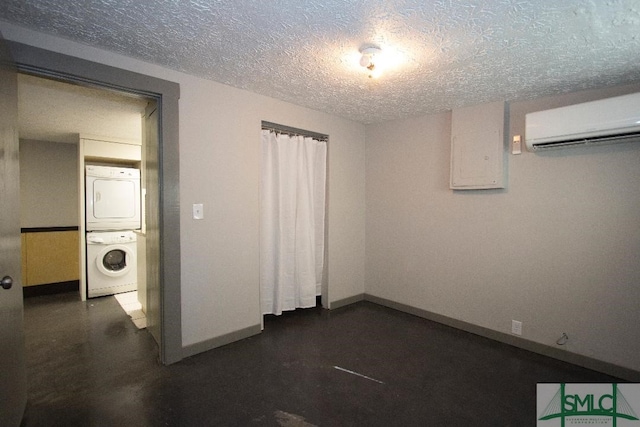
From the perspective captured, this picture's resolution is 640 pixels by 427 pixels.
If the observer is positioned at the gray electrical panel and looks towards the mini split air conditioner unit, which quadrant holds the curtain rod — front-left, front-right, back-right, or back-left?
back-right

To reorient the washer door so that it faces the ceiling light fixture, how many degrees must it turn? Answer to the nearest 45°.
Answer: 0° — it already faces it

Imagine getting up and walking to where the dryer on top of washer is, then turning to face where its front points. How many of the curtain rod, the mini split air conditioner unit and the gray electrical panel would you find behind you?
0

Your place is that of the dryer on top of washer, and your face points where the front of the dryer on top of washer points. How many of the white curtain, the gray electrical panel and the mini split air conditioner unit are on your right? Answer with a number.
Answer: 0

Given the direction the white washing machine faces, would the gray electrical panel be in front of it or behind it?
in front

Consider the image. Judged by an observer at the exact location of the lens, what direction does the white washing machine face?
facing the viewer

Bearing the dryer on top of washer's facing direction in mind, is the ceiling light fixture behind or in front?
in front

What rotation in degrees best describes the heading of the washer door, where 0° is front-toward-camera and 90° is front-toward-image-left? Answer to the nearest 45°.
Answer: approximately 0°

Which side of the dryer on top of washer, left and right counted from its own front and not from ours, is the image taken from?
front

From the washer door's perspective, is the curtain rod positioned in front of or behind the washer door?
in front

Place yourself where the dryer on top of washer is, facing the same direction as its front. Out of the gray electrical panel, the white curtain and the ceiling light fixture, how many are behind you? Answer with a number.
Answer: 0

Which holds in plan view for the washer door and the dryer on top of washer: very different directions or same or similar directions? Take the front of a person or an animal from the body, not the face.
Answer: same or similar directions

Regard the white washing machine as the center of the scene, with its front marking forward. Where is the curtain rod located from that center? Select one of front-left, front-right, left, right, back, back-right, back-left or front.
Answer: front-left
